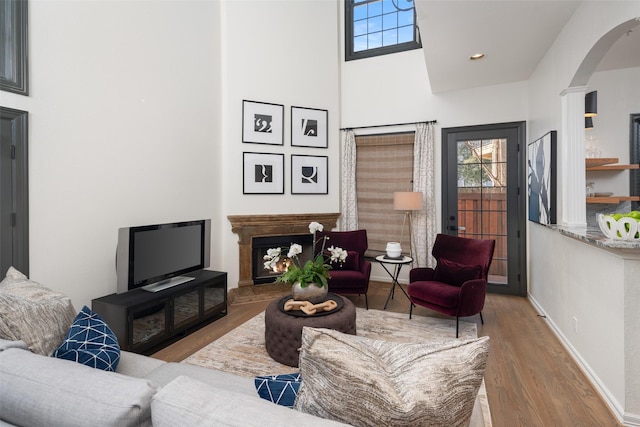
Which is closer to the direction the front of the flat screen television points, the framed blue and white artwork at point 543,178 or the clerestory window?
the framed blue and white artwork

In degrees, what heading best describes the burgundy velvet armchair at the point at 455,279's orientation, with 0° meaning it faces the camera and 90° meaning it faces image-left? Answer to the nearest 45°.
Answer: approximately 45°

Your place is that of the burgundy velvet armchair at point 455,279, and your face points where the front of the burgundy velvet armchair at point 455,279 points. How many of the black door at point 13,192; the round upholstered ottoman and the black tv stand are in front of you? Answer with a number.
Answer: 3

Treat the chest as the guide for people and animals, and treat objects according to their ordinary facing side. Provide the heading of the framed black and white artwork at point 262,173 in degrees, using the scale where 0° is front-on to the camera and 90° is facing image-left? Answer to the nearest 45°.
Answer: approximately 0°

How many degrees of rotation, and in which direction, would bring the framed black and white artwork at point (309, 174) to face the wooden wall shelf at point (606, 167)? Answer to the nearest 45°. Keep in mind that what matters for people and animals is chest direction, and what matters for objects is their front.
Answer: approximately 45° to its left

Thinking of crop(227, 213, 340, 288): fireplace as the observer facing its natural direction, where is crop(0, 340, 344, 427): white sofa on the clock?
The white sofa is roughly at 12 o'clock from the fireplace.
